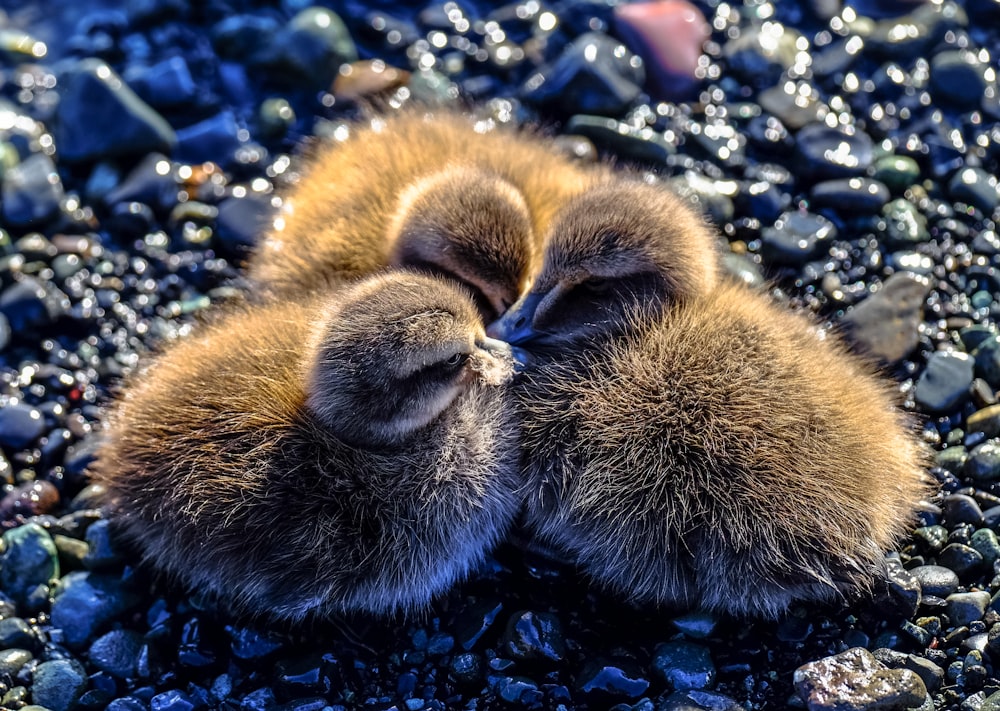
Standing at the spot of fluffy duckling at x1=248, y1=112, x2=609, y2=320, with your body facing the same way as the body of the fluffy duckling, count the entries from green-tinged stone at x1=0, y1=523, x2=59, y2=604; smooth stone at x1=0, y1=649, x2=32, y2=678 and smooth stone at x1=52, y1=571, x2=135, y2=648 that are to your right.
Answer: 3

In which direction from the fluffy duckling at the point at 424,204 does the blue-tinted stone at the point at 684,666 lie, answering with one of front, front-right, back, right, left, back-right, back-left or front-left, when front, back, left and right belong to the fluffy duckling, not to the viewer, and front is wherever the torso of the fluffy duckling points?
front

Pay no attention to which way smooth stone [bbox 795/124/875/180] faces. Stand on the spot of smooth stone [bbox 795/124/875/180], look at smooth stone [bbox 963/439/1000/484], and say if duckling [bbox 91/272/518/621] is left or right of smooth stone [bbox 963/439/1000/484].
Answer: right

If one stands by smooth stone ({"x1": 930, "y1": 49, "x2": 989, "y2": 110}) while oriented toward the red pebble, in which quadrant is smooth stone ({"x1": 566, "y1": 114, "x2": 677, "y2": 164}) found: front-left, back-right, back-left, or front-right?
front-left

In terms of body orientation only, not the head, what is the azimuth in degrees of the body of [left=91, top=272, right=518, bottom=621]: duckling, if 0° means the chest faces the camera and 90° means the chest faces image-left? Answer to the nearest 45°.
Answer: approximately 270°

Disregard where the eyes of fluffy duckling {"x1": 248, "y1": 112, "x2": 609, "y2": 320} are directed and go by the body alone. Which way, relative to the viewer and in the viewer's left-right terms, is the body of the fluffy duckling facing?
facing the viewer and to the right of the viewer

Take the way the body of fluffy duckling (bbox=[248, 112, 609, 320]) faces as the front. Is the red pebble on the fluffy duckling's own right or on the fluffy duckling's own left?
on the fluffy duckling's own left

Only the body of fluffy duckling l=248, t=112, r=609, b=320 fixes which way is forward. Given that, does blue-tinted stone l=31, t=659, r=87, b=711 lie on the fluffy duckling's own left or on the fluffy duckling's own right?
on the fluffy duckling's own right

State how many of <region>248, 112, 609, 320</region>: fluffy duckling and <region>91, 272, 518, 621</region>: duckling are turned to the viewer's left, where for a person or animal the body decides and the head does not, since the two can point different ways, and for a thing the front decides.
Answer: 0

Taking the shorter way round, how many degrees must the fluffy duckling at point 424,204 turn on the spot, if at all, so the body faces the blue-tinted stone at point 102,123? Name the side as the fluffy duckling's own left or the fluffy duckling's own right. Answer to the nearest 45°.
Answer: approximately 180°

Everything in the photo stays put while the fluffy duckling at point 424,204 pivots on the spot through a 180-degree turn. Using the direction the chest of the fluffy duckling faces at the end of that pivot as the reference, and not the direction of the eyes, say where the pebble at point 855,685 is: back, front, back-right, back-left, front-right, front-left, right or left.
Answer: back

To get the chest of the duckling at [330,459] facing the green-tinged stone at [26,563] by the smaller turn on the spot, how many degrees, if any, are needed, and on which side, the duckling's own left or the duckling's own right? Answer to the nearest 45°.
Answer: approximately 180°

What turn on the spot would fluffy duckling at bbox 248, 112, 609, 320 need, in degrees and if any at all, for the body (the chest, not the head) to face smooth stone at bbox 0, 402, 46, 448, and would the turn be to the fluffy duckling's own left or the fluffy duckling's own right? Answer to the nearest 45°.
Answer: approximately 135° to the fluffy duckling's own right

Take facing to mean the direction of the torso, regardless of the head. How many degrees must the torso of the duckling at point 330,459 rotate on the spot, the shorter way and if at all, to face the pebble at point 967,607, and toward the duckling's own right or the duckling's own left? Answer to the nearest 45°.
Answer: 0° — it already faces it

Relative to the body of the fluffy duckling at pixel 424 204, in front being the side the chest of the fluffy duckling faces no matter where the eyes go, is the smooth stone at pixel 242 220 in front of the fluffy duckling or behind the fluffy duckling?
behind

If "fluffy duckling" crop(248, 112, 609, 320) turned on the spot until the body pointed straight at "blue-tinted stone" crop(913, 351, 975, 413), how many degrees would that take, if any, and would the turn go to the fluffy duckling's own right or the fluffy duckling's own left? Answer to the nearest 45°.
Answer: approximately 45° to the fluffy duckling's own left

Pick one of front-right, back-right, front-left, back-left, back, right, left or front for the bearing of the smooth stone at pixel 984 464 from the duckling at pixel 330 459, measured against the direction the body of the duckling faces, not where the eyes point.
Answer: front
